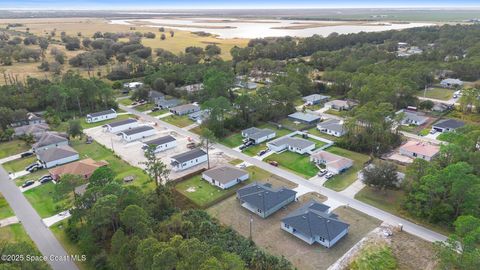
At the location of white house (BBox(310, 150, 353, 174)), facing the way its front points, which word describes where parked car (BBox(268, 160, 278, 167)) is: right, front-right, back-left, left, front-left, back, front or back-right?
front-right

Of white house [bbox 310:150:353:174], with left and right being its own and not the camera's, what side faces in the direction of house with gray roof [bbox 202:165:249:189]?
front

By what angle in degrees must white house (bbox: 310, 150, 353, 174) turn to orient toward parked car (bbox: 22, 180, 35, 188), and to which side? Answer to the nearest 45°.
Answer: approximately 45° to its right

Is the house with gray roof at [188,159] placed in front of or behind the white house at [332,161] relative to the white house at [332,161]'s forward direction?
in front

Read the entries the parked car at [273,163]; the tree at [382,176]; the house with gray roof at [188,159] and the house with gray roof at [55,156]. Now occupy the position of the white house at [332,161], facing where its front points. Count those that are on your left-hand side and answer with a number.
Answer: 1

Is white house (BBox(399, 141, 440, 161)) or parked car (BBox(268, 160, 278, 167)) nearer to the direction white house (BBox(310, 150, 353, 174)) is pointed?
the parked car

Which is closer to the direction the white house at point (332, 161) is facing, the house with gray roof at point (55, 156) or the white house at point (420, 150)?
the house with gray roof

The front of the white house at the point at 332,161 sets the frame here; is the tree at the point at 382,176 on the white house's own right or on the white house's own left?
on the white house's own left

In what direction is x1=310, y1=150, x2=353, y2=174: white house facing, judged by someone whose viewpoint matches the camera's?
facing the viewer and to the left of the viewer

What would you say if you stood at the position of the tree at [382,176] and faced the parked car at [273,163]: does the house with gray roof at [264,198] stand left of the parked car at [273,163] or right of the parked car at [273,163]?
left

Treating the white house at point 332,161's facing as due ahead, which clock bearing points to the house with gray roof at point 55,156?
The house with gray roof is roughly at 1 o'clock from the white house.
